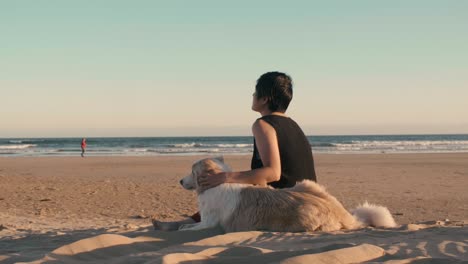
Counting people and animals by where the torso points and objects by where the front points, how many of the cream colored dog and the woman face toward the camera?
0

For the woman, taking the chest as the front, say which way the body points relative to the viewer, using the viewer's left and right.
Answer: facing away from the viewer and to the left of the viewer

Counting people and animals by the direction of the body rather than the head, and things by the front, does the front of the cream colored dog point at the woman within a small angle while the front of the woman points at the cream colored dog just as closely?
no

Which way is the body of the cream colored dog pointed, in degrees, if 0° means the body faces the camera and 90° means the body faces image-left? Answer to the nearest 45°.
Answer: approximately 90°

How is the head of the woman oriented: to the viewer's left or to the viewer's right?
to the viewer's left
